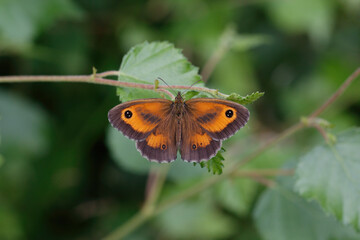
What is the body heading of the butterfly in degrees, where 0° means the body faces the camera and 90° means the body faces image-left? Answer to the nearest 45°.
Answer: approximately 180°
